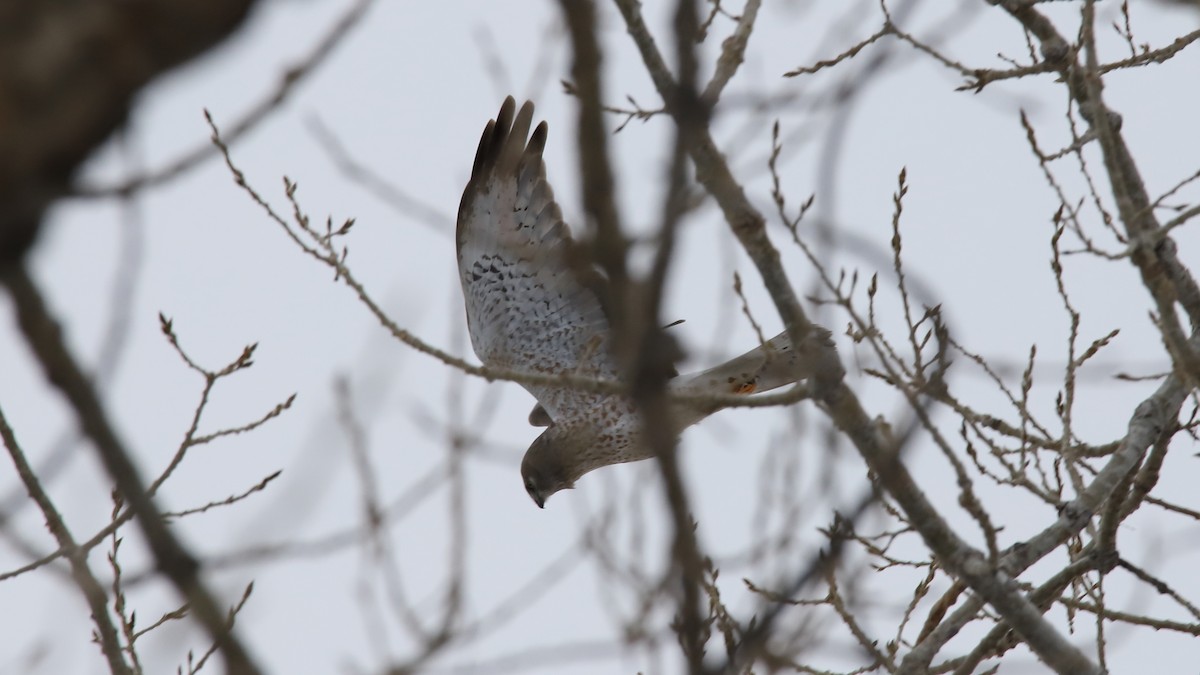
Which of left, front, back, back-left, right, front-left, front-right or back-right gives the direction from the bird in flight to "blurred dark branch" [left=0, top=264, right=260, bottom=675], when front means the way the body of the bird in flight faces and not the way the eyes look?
left

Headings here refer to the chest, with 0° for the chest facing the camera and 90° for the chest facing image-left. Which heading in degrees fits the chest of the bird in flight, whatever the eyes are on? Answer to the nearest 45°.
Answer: approximately 90°

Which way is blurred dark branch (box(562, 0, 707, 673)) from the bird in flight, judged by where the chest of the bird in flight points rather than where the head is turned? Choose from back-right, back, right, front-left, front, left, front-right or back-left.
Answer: left

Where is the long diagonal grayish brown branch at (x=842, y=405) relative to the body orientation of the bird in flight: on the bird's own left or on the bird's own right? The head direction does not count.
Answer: on the bird's own left

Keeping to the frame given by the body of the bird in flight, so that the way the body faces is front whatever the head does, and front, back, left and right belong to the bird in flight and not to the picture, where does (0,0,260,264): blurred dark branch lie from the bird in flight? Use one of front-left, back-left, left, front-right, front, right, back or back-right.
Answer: left
